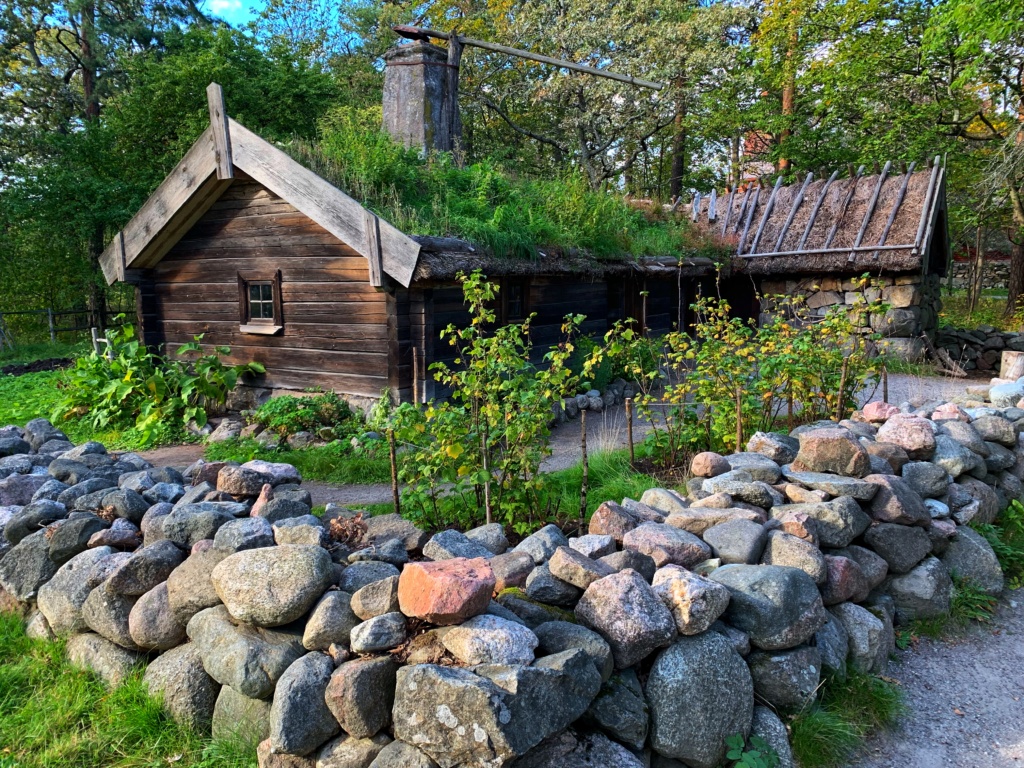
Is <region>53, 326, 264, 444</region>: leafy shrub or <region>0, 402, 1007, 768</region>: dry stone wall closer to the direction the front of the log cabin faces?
the dry stone wall

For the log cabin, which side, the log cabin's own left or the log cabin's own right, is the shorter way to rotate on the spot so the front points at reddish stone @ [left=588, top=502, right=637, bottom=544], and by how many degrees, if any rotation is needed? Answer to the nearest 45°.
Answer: approximately 45° to the log cabin's own right

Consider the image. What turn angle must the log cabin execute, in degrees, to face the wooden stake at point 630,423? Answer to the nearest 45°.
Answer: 0° — it already faces it

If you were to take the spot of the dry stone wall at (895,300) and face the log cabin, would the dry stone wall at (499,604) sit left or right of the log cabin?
left

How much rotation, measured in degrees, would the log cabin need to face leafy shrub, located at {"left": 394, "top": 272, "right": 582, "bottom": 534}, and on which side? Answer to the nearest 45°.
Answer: approximately 45° to its right

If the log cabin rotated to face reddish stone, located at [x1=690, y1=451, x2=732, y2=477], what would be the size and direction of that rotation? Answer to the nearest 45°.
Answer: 0° — it already faces it

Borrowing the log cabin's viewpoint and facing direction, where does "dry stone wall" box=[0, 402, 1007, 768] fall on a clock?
The dry stone wall is roughly at 1 o'clock from the log cabin.

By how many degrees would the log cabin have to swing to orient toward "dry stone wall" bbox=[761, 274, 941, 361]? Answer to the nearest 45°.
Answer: approximately 45° to its left

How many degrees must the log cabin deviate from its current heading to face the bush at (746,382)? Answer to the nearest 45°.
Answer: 0° — it already faces it

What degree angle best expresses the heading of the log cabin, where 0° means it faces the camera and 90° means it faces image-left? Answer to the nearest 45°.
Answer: approximately 315°
